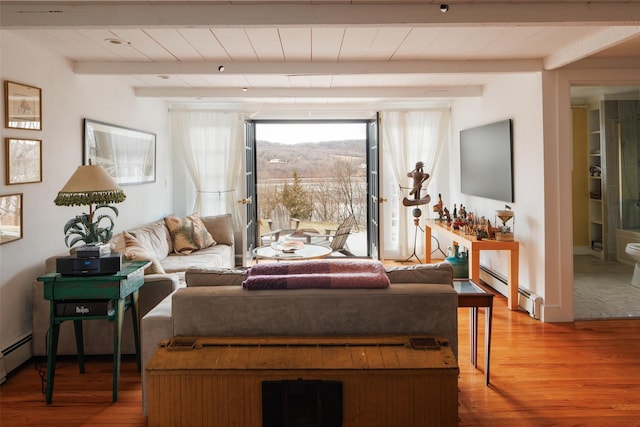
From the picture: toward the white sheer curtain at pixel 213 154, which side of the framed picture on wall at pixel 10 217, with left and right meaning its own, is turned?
left

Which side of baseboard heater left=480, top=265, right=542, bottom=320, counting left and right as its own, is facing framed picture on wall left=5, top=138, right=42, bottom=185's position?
front

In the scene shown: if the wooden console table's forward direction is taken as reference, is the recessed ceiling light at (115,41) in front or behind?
in front

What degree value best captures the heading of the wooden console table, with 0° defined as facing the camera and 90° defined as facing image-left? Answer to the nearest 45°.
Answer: approximately 45°

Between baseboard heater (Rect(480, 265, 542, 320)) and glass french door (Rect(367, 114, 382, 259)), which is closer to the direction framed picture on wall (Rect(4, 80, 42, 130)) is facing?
the baseboard heater

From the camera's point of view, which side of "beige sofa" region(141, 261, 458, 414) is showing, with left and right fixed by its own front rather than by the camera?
back

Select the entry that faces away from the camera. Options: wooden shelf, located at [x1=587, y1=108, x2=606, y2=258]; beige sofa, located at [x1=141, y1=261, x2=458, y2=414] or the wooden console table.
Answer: the beige sofa
